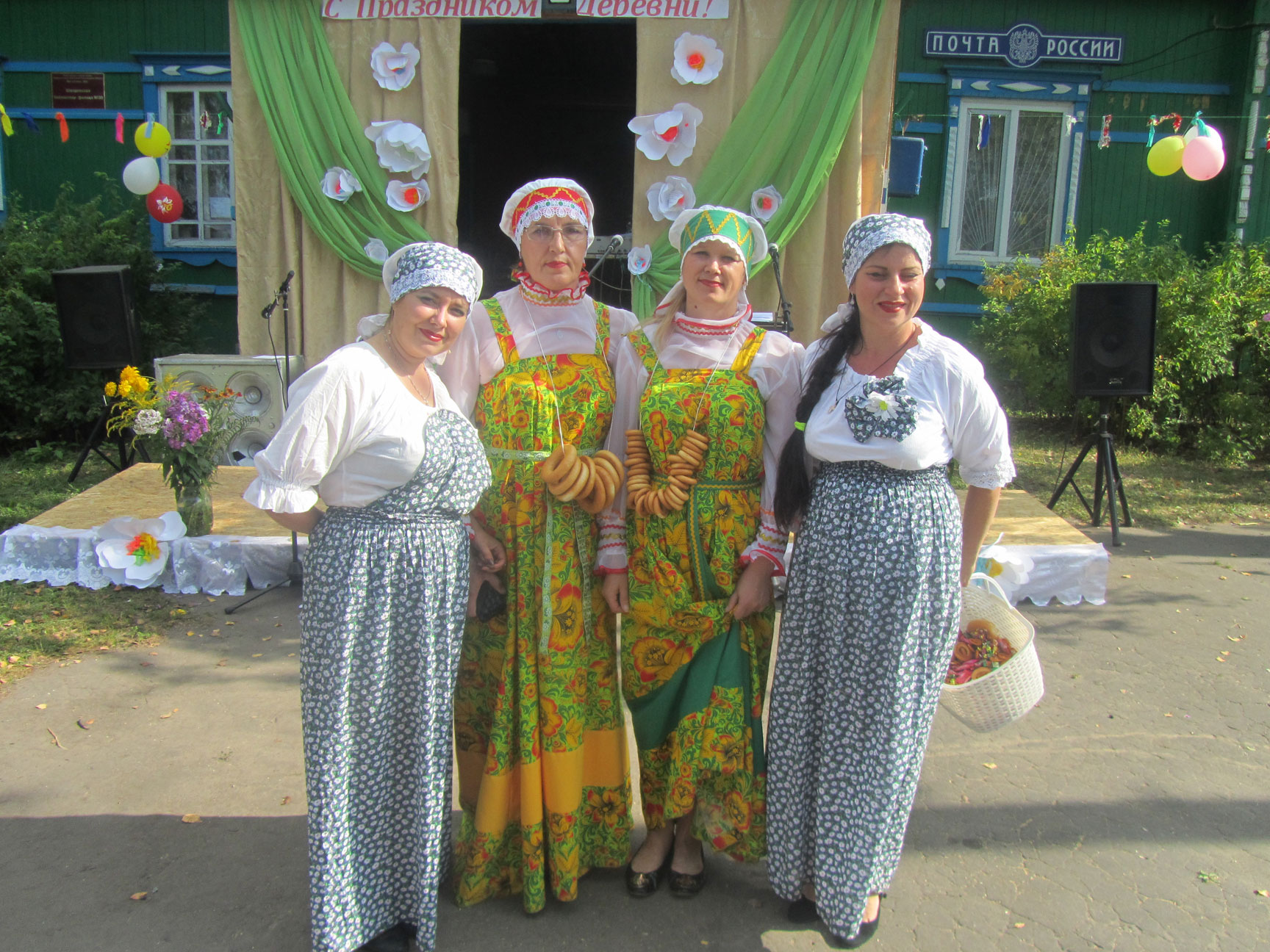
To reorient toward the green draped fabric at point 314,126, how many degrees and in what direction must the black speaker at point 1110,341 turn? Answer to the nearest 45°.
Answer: approximately 90° to its right

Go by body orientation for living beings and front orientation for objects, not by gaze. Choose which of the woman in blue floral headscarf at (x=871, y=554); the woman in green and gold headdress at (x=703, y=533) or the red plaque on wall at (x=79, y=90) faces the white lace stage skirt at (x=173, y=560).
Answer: the red plaque on wall

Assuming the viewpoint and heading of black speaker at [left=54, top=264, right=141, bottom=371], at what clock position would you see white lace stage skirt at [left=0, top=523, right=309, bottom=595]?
The white lace stage skirt is roughly at 12 o'clock from the black speaker.

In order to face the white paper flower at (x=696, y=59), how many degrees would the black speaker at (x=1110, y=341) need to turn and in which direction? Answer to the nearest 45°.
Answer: approximately 90° to its right

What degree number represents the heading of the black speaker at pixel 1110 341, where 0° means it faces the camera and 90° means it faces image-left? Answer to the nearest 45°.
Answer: approximately 0°
